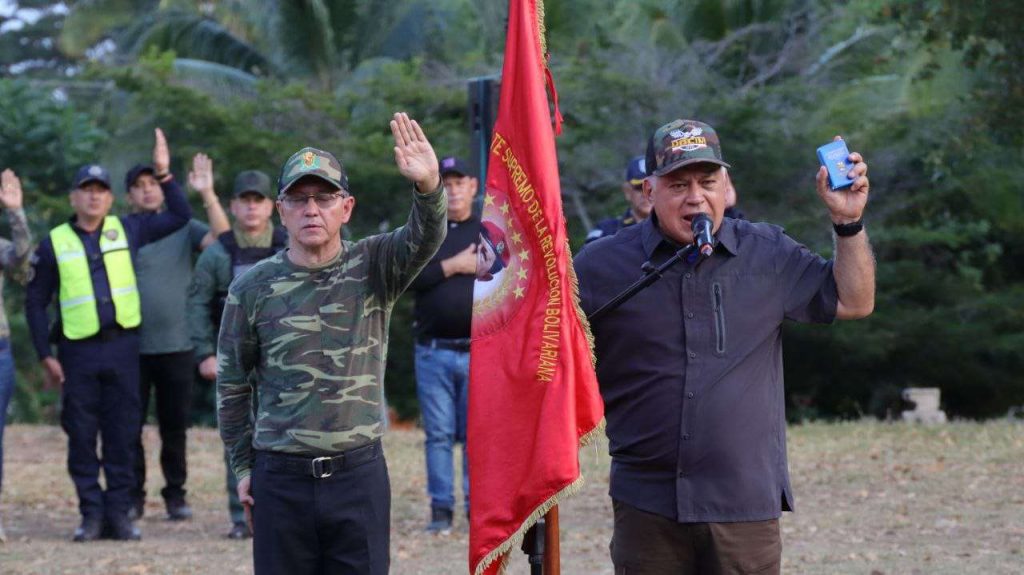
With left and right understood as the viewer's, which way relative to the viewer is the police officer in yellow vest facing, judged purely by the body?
facing the viewer

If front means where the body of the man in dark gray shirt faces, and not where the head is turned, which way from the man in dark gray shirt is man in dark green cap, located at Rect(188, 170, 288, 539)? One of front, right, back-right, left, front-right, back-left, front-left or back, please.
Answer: back-right

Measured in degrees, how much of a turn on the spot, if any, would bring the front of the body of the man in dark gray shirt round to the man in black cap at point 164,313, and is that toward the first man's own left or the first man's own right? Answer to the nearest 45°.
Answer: approximately 135° to the first man's own right

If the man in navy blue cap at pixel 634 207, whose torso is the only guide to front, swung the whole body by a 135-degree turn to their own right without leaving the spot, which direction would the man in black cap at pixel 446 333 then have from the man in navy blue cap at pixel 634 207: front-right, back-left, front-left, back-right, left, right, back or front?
front-left

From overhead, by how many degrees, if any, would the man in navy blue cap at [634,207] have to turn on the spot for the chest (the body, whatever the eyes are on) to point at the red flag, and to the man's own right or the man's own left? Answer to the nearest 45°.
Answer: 0° — they already face it

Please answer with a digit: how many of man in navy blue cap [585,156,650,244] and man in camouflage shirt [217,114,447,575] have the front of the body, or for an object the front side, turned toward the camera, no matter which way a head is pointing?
2

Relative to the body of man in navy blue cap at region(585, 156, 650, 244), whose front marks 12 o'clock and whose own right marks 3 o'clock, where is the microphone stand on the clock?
The microphone stand is roughly at 12 o'clock from the man in navy blue cap.

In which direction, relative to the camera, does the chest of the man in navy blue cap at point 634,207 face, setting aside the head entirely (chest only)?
toward the camera

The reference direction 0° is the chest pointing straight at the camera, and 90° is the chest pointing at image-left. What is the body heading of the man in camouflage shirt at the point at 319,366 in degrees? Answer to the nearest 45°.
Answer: approximately 0°

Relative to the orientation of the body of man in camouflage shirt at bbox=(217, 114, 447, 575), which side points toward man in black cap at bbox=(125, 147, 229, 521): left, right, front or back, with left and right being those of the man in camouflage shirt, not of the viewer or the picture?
back

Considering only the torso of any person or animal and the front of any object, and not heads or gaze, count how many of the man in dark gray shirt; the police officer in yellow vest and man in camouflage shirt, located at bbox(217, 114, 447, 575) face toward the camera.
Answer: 3
